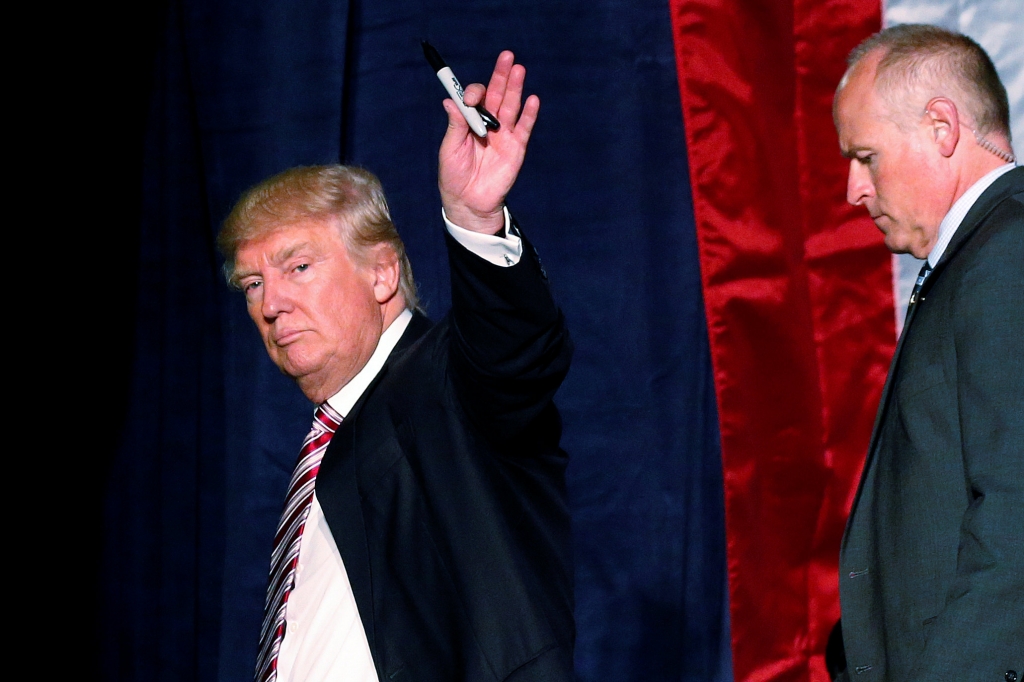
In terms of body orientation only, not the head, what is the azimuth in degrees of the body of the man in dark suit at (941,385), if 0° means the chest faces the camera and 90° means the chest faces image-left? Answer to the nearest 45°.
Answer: approximately 90°

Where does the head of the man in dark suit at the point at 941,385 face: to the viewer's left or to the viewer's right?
to the viewer's left

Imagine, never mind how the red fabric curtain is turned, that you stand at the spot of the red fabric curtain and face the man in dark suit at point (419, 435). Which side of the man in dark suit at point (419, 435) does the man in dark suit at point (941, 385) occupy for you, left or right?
left

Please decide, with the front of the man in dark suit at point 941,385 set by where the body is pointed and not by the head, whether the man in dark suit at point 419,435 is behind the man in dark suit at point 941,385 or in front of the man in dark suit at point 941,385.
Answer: in front

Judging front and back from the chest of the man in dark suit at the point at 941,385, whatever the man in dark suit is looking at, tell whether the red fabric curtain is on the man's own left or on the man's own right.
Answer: on the man's own right

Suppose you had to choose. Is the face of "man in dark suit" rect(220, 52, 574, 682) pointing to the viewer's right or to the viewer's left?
to the viewer's left
